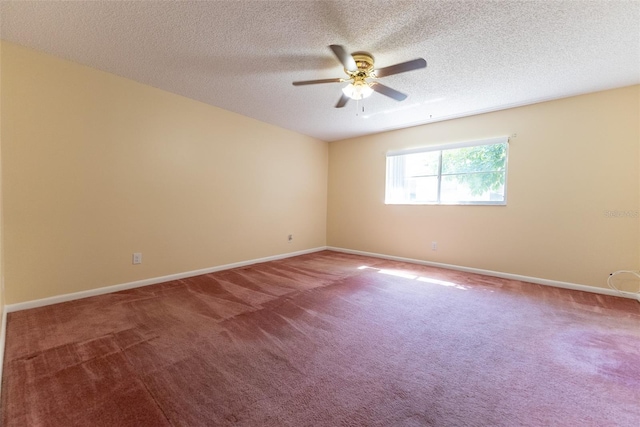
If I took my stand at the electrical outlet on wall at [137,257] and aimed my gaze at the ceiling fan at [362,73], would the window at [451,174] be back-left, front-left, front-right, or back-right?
front-left

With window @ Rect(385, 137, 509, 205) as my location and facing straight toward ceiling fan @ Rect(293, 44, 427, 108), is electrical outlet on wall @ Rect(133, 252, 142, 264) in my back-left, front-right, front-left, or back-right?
front-right

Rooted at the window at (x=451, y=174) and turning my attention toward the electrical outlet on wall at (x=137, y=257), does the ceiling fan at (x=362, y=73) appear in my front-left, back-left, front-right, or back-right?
front-left

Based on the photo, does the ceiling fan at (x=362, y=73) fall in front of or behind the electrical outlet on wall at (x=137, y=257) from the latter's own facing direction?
in front

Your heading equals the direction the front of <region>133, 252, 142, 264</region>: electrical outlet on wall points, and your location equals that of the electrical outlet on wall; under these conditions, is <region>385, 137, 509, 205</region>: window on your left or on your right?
on your left
